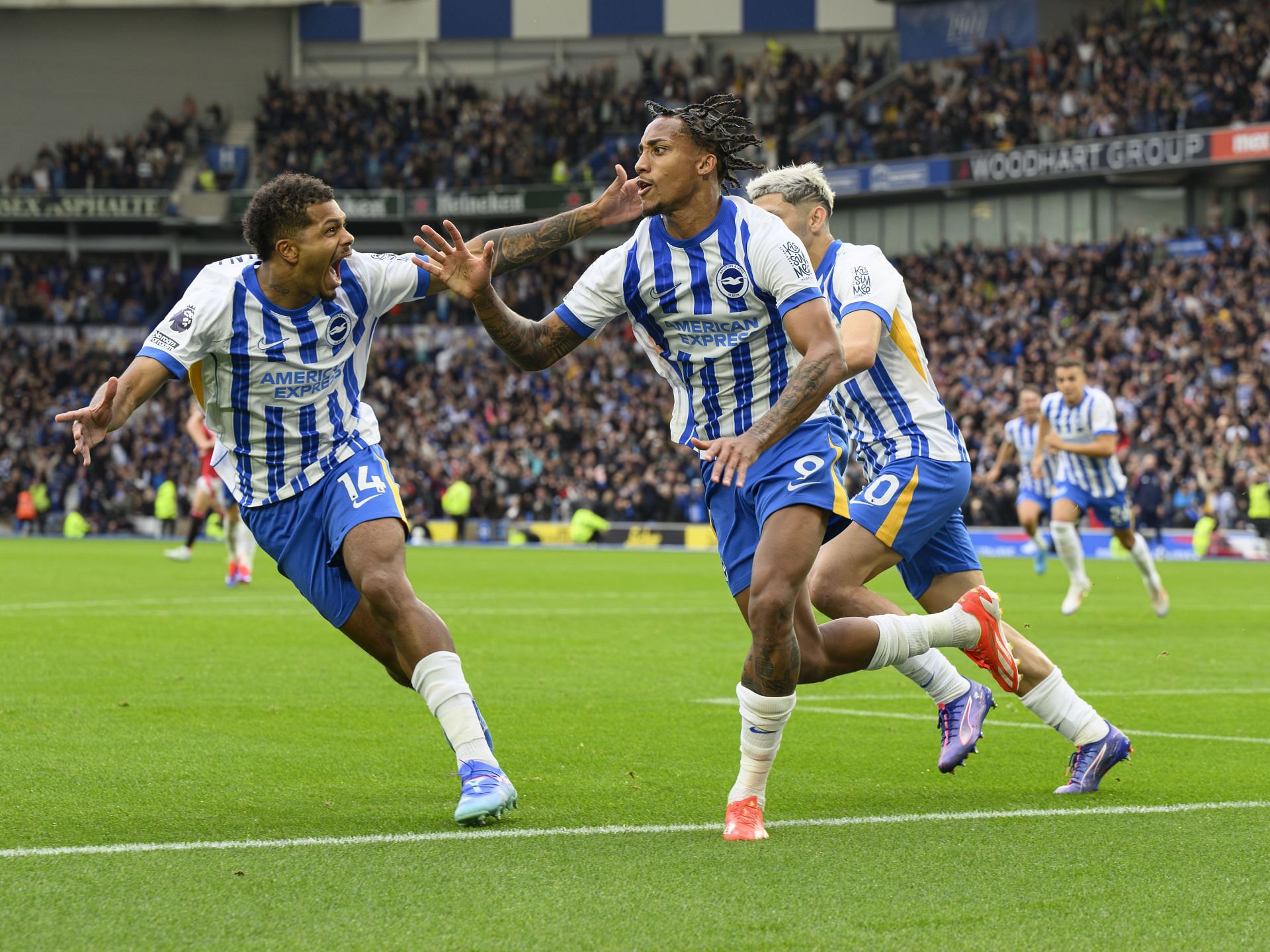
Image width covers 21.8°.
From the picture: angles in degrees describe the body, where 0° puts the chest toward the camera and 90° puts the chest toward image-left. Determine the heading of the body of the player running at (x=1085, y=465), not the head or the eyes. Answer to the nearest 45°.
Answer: approximately 45°

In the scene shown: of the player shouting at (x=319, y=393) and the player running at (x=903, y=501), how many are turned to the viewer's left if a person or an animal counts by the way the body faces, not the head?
1

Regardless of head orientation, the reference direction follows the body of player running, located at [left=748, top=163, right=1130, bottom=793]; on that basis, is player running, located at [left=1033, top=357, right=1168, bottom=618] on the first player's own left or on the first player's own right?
on the first player's own right

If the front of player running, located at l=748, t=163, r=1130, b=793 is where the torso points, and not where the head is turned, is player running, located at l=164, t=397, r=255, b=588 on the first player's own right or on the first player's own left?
on the first player's own right

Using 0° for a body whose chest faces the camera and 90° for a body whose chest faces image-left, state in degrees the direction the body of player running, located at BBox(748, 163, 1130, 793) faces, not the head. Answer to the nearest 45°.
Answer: approximately 90°
